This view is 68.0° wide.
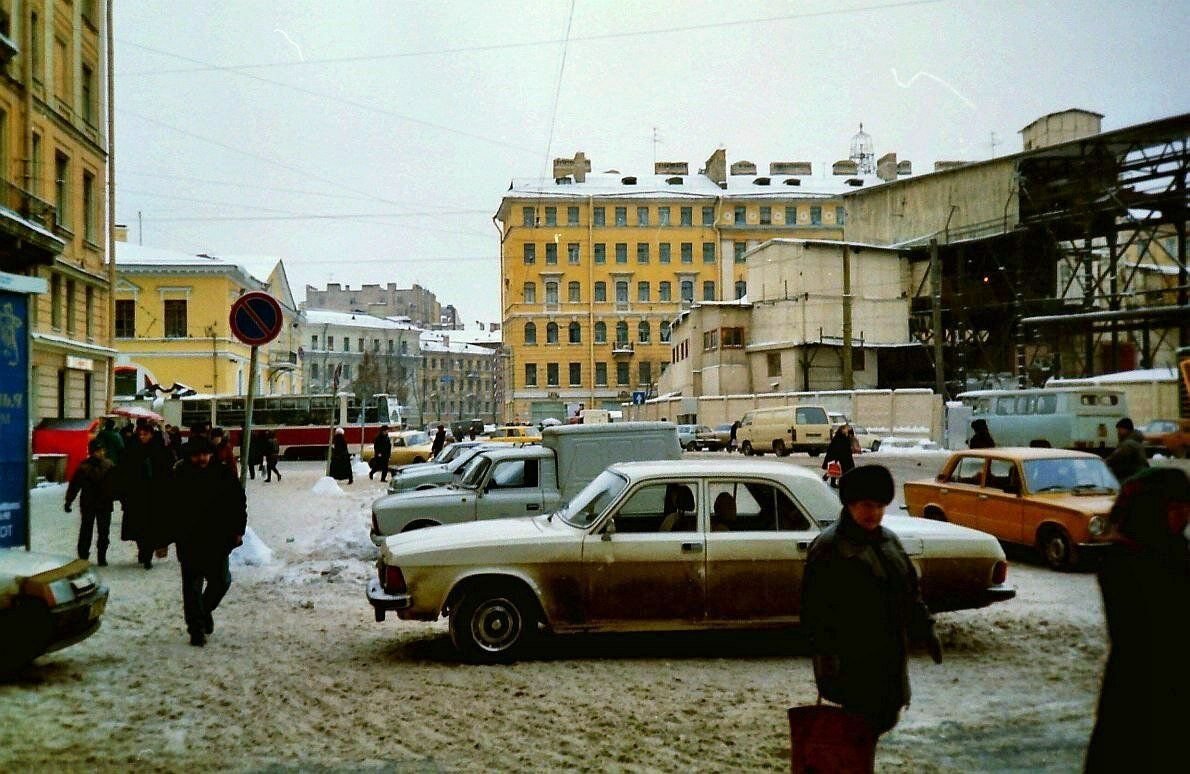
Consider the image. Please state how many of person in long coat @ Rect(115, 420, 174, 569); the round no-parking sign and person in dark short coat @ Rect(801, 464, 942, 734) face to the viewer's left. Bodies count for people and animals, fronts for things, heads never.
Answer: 0

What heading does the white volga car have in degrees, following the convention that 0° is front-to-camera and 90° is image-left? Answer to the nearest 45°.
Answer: approximately 90°

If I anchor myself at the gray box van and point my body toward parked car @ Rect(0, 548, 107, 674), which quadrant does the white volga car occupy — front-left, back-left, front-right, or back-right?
front-left

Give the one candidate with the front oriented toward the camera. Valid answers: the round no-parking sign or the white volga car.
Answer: the round no-parking sign

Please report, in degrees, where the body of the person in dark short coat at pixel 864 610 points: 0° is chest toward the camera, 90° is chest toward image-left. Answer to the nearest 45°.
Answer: approximately 315°

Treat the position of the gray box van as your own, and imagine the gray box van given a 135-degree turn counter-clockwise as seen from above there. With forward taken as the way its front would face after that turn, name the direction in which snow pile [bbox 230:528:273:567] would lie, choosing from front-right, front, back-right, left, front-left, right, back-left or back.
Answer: back-right

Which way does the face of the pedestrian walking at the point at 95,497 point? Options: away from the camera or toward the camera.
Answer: toward the camera

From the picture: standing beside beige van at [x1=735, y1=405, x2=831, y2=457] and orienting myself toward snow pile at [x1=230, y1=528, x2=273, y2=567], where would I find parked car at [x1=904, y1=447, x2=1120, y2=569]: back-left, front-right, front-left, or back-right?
front-left

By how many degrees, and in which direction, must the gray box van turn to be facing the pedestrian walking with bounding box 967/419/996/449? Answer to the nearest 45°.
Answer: approximately 135° to its right

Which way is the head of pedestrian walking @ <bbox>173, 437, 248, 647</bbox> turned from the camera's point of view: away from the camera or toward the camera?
toward the camera

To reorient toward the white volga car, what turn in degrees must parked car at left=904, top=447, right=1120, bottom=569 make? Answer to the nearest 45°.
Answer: approximately 90° to its right

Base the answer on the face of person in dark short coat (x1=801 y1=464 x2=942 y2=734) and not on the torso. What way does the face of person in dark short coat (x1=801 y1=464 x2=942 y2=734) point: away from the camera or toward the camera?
toward the camera

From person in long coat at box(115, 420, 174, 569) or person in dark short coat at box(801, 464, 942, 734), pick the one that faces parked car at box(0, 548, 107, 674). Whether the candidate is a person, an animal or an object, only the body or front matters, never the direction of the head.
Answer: person in long coat at box(115, 420, 174, 569)

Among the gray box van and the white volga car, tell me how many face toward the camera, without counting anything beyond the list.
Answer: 0
